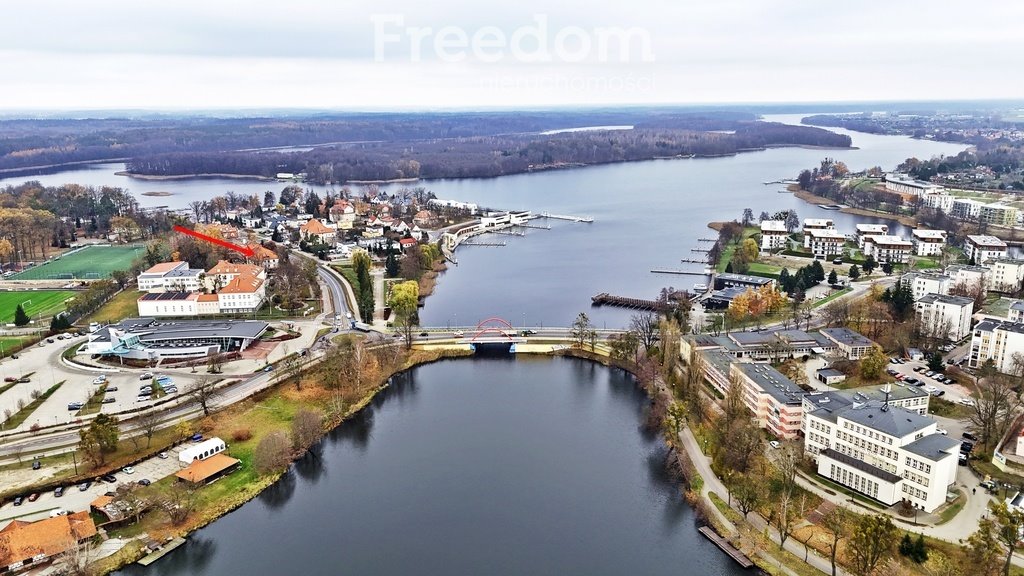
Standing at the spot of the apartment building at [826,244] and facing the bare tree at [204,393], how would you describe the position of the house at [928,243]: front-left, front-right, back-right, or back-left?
back-left

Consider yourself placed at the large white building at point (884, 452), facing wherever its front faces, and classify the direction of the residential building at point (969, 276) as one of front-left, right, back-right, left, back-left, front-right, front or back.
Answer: back-right

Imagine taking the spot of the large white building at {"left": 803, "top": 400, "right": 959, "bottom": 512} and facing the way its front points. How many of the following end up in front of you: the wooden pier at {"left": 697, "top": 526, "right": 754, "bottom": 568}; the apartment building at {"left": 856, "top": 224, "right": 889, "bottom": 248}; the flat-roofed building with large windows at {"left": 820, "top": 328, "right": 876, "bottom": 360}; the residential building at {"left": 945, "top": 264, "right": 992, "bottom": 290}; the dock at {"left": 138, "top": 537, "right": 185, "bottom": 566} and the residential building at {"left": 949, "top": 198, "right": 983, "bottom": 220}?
2

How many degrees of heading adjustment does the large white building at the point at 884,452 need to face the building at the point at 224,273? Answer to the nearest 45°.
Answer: approximately 45° to its right

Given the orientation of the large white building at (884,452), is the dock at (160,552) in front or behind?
in front

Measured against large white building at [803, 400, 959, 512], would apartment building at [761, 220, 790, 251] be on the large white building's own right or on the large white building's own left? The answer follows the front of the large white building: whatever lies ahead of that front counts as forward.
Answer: on the large white building's own right

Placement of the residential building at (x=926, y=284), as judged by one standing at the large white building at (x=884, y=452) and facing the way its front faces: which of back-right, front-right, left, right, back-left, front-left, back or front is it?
back-right

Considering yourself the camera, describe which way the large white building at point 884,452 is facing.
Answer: facing the viewer and to the left of the viewer

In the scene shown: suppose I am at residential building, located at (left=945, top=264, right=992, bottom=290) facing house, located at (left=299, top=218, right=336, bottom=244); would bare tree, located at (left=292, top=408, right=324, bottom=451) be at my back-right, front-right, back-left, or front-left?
front-left

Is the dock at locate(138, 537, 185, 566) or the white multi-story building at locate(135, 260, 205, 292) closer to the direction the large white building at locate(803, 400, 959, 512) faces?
the dock

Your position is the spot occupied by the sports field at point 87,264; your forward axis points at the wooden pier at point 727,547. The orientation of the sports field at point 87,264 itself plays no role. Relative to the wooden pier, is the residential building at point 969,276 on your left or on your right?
left

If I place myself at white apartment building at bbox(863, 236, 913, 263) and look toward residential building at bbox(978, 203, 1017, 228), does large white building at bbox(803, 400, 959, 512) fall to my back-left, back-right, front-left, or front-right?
back-right

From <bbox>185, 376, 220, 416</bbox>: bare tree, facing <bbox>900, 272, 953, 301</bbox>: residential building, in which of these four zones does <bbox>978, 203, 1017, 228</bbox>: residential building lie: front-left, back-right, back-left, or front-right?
front-left
